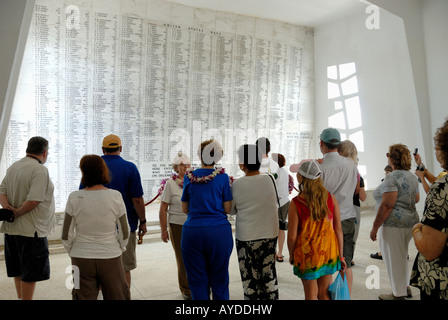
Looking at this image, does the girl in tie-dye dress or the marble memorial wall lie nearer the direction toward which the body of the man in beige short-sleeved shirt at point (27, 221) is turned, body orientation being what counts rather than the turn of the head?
the marble memorial wall

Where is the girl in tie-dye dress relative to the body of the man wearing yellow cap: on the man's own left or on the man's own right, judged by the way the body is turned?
on the man's own right

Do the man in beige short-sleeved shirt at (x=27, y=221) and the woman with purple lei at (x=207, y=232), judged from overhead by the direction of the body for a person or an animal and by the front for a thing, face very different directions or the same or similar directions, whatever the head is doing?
same or similar directions

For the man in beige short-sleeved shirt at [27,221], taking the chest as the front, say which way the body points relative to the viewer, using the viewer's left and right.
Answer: facing away from the viewer and to the right of the viewer

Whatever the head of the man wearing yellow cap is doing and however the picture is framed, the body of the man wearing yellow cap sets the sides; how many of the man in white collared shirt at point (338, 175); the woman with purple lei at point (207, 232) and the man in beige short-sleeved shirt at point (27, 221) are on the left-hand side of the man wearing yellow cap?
1

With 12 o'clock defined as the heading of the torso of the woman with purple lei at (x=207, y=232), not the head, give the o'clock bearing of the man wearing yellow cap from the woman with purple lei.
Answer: The man wearing yellow cap is roughly at 10 o'clock from the woman with purple lei.

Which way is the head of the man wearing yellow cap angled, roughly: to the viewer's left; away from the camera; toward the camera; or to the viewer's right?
away from the camera

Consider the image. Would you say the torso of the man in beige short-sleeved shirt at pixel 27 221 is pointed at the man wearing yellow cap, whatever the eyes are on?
no

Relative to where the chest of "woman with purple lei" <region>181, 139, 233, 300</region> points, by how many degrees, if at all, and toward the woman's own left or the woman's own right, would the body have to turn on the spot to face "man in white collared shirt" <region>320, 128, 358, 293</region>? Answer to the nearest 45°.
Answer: approximately 90° to the woman's own right

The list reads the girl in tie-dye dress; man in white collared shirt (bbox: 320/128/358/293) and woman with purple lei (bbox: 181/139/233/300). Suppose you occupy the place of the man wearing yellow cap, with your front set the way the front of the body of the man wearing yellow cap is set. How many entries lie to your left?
0

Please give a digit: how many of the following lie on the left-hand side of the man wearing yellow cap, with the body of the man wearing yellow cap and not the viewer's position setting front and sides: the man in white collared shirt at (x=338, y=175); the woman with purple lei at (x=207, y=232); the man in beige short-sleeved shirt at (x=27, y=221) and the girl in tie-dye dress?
1

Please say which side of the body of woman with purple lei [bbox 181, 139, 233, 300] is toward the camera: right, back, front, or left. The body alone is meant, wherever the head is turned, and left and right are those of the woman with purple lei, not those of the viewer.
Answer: back

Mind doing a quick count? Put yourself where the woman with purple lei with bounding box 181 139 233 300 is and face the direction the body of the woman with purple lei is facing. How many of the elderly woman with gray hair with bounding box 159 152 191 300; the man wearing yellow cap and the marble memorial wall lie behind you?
0

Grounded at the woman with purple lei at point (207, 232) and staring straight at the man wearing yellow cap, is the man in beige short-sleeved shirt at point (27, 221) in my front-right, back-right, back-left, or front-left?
front-left

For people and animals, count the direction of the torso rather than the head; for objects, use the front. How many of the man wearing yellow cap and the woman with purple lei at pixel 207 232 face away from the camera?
2

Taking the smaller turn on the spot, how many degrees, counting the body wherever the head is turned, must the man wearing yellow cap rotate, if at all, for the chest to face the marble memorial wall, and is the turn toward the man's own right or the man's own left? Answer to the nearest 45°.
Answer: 0° — they already face it

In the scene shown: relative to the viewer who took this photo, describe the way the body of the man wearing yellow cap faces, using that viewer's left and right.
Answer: facing away from the viewer

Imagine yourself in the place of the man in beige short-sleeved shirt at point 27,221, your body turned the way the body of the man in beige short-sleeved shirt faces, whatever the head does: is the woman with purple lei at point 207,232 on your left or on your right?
on your right

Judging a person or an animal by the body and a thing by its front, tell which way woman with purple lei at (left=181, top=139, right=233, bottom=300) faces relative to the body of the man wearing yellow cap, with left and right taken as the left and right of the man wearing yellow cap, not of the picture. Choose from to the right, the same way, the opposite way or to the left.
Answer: the same way
